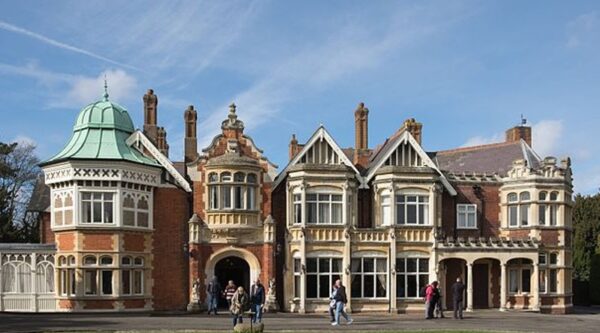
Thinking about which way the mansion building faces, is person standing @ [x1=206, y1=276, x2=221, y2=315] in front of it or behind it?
in front

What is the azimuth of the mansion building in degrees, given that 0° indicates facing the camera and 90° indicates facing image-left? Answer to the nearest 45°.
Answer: approximately 0°

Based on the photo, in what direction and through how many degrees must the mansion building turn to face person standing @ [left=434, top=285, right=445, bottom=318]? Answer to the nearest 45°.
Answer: approximately 45° to its left

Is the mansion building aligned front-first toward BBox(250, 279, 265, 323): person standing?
yes

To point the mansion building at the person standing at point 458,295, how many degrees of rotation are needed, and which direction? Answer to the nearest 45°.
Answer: approximately 45° to its left
